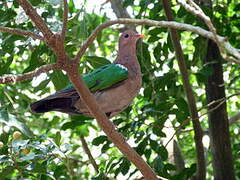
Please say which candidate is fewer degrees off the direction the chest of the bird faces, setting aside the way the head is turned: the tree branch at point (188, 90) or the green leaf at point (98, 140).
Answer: the tree branch

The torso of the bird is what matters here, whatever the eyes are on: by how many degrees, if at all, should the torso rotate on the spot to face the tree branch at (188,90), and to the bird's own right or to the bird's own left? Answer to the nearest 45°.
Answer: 0° — it already faces it

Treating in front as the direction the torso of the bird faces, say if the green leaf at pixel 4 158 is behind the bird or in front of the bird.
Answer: behind

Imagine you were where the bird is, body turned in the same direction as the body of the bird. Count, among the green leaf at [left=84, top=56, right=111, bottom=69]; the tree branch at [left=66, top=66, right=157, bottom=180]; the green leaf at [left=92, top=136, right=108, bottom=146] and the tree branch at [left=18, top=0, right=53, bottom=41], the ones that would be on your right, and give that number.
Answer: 2

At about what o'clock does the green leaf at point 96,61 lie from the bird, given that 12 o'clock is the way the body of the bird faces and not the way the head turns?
The green leaf is roughly at 9 o'clock from the bird.

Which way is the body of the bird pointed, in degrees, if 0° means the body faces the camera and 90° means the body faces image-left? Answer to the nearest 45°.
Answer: approximately 270°

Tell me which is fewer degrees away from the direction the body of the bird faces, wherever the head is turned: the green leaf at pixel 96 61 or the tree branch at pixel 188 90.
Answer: the tree branch
